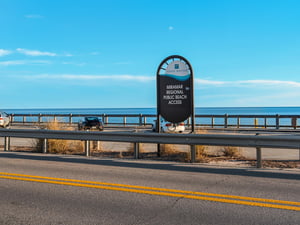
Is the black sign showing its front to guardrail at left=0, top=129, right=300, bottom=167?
yes

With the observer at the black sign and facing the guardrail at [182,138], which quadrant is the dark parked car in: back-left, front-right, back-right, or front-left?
back-right

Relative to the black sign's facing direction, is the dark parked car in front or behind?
behind

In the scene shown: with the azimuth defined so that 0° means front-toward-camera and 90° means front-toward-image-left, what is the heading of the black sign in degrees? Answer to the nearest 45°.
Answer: approximately 0°

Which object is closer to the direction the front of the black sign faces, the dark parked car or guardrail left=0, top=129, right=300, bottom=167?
the guardrail
